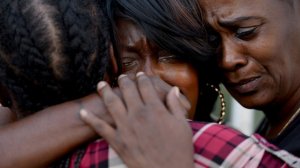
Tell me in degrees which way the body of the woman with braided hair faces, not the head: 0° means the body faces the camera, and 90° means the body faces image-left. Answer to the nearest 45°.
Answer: approximately 180°
